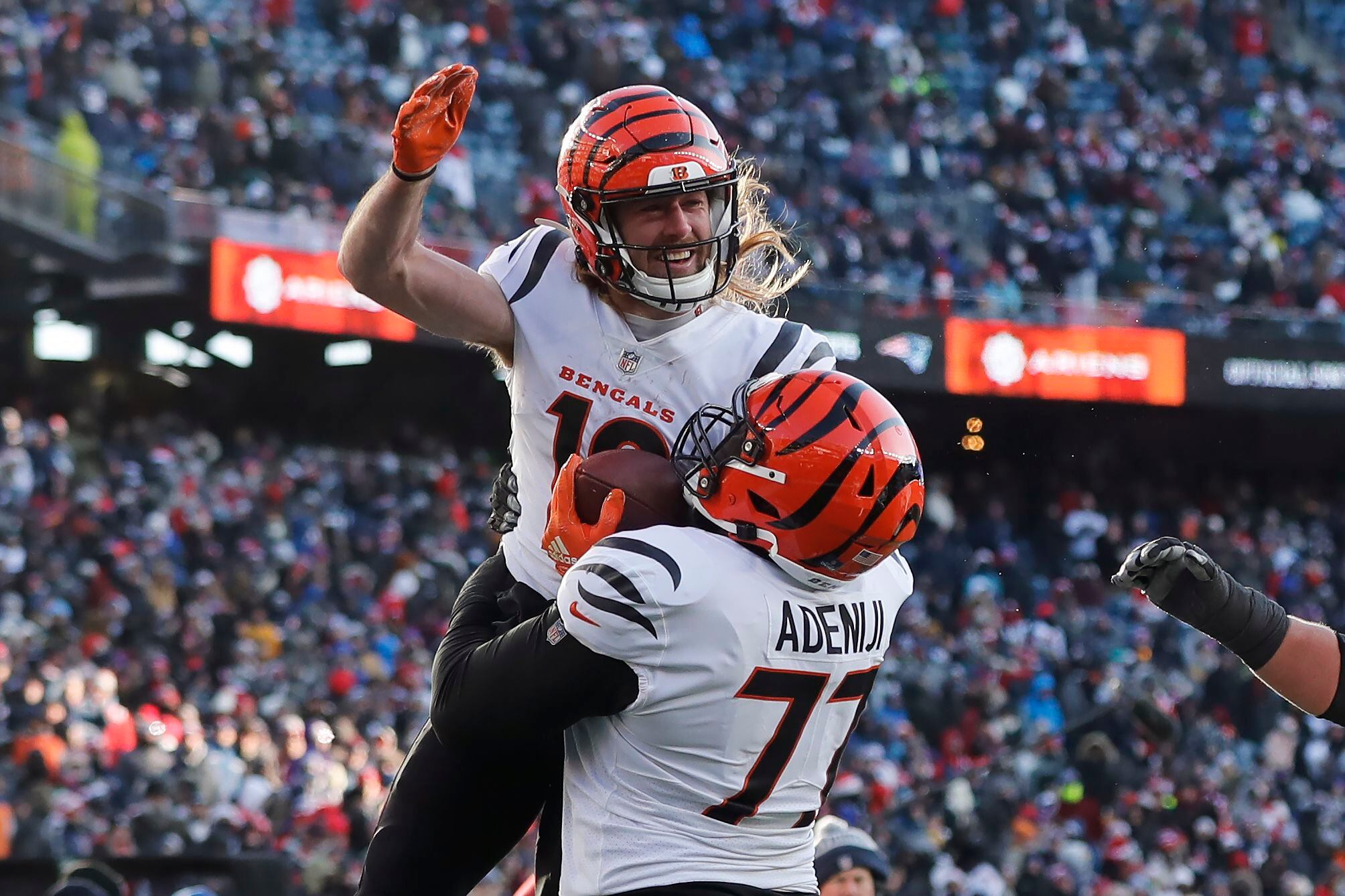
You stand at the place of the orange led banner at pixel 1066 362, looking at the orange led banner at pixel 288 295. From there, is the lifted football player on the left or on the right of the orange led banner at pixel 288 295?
left

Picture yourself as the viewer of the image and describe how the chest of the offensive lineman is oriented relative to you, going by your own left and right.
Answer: facing away from the viewer and to the left of the viewer

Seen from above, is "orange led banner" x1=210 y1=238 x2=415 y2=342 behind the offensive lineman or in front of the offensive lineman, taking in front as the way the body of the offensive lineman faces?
in front

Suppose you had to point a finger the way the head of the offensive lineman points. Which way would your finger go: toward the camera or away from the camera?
away from the camera
